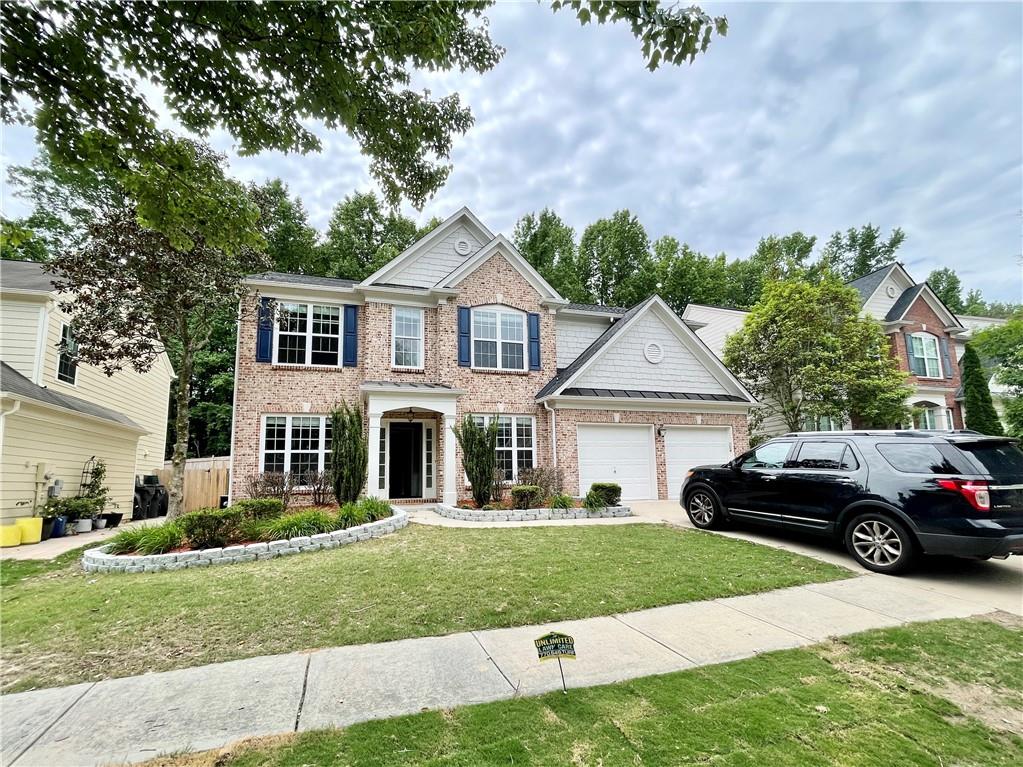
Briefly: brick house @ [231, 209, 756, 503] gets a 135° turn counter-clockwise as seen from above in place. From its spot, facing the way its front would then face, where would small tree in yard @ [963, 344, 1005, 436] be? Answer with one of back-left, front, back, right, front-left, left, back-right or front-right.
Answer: front-right

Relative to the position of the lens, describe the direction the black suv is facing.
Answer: facing away from the viewer and to the left of the viewer

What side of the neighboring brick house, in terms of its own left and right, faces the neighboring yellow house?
right

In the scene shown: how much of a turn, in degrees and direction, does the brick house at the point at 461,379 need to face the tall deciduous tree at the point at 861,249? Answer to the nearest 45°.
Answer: approximately 135° to its left

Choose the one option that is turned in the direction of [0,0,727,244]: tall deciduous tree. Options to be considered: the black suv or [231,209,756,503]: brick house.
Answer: the brick house

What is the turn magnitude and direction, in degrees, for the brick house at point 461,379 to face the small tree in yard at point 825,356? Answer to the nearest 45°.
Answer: approximately 90° to its left

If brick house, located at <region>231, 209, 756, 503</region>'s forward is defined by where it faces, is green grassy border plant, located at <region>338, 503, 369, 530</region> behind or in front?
in front

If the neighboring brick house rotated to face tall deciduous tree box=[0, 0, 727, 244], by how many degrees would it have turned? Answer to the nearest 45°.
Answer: approximately 45° to its right

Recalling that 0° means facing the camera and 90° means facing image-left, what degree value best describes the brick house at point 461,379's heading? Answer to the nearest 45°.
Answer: approximately 0°

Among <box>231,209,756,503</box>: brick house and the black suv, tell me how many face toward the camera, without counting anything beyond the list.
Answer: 1
